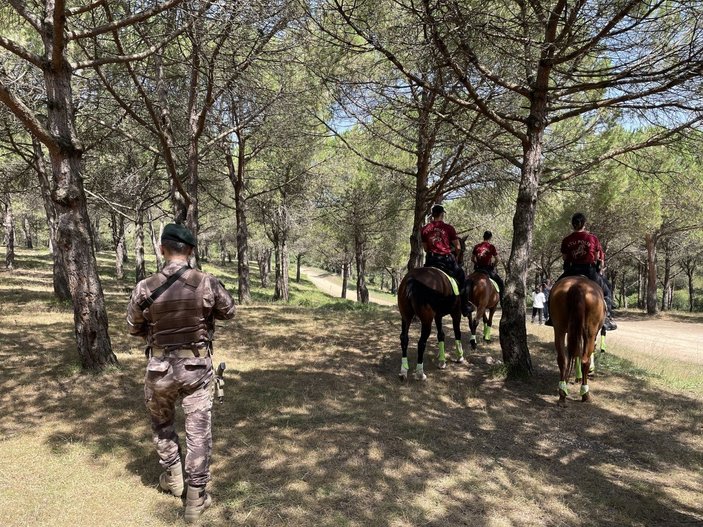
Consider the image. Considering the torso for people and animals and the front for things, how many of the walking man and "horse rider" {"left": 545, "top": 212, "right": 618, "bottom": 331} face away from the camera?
2

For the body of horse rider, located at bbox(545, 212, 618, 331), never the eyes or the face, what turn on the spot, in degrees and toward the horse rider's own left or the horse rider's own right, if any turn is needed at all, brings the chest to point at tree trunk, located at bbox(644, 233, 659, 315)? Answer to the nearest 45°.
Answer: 0° — they already face it

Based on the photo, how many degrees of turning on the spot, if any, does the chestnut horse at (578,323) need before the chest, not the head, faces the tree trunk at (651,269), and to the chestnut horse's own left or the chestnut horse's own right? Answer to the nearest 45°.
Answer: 0° — it already faces it

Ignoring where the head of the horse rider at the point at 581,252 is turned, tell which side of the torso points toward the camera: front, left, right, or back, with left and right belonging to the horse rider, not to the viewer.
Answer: back

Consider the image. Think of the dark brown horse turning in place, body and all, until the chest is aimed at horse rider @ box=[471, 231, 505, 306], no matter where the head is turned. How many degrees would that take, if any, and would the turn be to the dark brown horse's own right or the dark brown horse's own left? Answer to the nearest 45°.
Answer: approximately 45° to the dark brown horse's own left

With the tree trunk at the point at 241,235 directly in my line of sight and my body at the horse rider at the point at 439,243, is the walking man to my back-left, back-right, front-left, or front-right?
back-left

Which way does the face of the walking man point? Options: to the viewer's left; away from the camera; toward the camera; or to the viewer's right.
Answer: away from the camera

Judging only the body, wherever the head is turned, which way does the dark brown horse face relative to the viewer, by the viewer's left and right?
facing away from the viewer and to the right of the viewer

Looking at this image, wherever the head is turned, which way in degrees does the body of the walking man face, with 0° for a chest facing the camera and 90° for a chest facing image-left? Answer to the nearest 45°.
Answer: approximately 180°

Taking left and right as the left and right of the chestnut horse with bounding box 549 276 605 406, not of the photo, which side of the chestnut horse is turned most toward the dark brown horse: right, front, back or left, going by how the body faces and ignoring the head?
left

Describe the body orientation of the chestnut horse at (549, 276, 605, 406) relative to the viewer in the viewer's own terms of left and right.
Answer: facing away from the viewer
